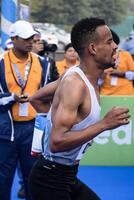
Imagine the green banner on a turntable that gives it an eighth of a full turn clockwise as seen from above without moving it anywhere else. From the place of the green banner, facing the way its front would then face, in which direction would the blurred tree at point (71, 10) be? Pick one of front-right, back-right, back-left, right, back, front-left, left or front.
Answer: back-right

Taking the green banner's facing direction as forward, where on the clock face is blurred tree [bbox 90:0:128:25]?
The blurred tree is roughly at 6 o'clock from the green banner.

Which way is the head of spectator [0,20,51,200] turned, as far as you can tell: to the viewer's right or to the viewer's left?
to the viewer's right

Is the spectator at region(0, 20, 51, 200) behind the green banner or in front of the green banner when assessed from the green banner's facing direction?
in front

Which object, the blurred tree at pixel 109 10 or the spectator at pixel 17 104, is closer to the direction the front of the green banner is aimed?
the spectator

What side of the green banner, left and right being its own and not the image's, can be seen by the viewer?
front
